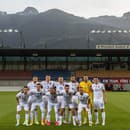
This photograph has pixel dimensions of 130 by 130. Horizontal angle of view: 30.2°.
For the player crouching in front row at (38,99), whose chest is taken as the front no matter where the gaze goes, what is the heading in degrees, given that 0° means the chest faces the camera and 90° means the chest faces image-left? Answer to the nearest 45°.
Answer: approximately 0°

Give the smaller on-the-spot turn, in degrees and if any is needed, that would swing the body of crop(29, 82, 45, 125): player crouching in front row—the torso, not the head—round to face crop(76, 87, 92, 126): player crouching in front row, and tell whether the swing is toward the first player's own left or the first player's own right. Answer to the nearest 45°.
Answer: approximately 90° to the first player's own left

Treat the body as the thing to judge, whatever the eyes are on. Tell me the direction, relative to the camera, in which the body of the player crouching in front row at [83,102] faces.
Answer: toward the camera

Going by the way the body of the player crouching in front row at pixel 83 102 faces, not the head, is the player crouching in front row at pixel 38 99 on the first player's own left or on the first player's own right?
on the first player's own right

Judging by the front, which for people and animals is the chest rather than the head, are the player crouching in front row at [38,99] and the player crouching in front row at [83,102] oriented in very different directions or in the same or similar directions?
same or similar directions

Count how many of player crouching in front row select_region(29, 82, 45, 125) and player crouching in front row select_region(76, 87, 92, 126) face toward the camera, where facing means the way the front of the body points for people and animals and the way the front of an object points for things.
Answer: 2
